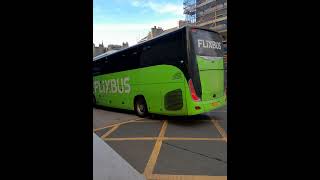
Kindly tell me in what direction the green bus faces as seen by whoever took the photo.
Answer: facing away from the viewer and to the left of the viewer
